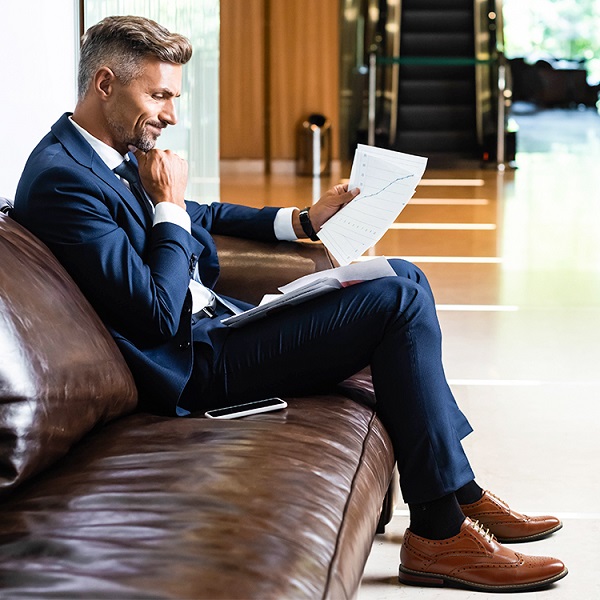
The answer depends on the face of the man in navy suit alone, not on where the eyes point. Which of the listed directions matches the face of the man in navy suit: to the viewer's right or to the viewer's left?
to the viewer's right

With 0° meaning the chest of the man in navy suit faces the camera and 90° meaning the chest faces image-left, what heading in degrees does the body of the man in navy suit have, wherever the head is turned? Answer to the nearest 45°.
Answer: approximately 270°

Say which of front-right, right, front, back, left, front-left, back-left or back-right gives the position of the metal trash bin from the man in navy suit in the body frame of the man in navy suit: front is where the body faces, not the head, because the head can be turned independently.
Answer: left
